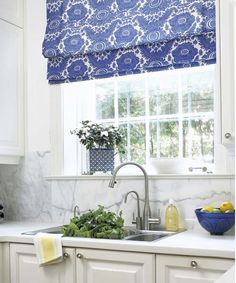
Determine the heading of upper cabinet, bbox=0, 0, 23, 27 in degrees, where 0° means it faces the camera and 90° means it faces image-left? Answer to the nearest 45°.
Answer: approximately 315°
